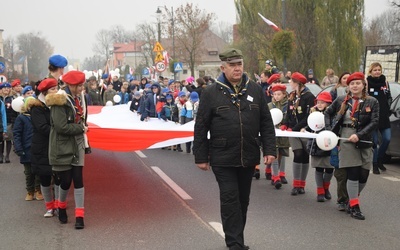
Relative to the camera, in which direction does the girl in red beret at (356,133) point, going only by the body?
toward the camera

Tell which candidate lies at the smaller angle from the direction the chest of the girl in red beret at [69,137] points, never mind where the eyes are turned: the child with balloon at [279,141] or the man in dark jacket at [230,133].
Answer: the man in dark jacket

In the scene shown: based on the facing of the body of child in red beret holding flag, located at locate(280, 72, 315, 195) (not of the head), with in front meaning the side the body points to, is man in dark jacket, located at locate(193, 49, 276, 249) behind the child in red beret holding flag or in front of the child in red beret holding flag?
in front

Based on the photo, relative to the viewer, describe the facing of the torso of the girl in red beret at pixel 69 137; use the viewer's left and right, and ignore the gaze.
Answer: facing the viewer and to the right of the viewer

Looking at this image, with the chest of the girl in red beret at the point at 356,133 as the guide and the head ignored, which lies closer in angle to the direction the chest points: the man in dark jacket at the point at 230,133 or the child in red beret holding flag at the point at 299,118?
the man in dark jacket

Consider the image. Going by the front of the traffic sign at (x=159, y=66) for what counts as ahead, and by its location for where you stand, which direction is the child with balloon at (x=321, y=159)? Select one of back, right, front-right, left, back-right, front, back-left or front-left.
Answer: front

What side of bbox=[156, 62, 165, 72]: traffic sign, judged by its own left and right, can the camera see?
front

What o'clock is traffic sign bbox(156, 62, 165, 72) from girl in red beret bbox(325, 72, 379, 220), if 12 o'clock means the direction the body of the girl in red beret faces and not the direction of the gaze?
The traffic sign is roughly at 5 o'clock from the girl in red beret.

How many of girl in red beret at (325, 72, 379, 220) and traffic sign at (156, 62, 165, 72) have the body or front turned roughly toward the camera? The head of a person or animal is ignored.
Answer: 2

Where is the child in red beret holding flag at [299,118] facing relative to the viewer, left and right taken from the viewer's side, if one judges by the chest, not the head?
facing the viewer and to the left of the viewer
